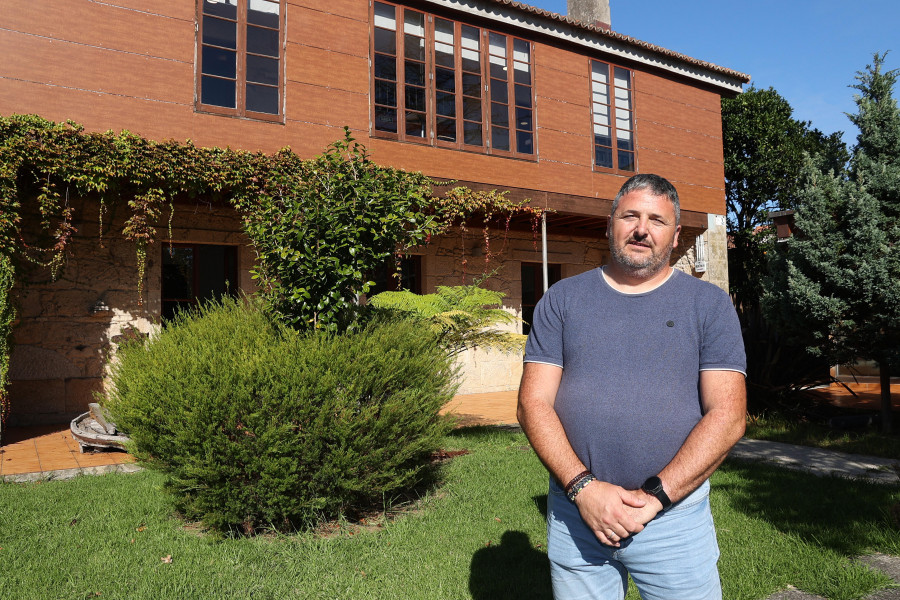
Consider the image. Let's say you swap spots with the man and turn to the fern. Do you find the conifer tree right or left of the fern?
right

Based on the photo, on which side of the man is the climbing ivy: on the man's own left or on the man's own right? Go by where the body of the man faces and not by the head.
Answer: on the man's own right

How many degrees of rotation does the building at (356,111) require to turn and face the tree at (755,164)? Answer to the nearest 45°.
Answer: approximately 90° to its left

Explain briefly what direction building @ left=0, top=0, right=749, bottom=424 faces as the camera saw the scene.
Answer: facing the viewer and to the right of the viewer

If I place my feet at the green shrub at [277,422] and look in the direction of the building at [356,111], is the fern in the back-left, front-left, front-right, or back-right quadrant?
front-right

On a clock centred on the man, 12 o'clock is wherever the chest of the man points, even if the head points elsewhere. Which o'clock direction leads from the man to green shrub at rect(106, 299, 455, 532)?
The green shrub is roughly at 4 o'clock from the man.

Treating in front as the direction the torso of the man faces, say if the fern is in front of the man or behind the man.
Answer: behind

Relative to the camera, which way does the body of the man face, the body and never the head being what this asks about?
toward the camera

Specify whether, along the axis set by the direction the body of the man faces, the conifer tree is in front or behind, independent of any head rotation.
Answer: behind

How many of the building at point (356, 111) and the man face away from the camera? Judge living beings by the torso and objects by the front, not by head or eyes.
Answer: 0

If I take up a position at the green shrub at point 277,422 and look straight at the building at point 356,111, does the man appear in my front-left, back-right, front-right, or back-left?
back-right

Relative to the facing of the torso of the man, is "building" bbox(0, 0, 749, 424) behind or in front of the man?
behind
